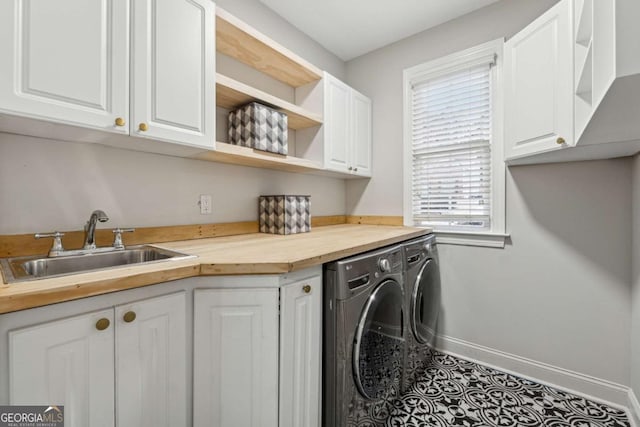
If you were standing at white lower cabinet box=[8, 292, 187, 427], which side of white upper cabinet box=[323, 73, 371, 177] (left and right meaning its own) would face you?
right

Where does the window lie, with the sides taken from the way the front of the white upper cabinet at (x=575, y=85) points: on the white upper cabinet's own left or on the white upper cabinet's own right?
on the white upper cabinet's own right

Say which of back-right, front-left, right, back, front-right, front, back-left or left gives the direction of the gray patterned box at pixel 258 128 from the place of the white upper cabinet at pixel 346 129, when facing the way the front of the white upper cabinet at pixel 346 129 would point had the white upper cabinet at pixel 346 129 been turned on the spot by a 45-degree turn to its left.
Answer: back-right

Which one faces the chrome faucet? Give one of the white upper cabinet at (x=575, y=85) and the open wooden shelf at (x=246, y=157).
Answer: the white upper cabinet

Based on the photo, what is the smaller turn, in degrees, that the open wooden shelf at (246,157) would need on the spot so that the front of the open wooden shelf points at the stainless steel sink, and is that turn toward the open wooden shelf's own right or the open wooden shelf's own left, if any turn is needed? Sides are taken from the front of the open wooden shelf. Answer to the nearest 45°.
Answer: approximately 90° to the open wooden shelf's own right

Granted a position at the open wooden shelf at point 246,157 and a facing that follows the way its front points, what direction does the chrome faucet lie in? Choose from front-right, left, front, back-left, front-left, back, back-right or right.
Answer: right

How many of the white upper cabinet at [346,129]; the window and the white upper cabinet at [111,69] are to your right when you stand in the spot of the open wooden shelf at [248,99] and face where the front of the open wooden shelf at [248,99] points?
1

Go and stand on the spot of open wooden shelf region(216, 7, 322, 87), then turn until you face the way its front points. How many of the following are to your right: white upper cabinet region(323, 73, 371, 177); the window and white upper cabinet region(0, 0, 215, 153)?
1

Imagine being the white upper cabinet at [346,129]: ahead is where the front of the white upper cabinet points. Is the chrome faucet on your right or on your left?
on your right
